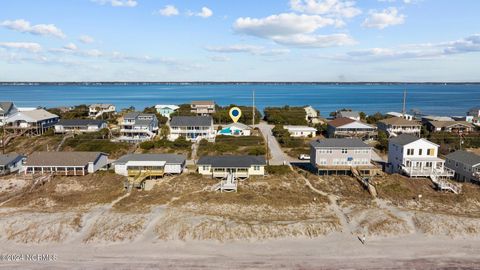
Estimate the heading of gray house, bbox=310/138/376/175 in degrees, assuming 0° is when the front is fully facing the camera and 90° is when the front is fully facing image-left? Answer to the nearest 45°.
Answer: approximately 0°

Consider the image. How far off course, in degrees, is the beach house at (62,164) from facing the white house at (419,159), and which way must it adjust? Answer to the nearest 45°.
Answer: approximately 45° to its left

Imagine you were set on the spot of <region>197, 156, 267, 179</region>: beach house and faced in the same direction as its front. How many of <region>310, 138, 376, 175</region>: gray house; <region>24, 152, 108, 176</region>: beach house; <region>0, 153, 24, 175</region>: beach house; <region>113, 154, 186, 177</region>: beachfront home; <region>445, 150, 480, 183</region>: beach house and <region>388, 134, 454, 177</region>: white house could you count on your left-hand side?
3

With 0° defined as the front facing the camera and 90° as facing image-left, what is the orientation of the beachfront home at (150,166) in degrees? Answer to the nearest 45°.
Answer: approximately 0°

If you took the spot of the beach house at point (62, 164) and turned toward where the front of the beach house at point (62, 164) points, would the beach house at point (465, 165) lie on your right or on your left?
on your left

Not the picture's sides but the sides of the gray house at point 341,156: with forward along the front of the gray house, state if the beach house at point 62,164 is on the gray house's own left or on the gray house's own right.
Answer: on the gray house's own right
